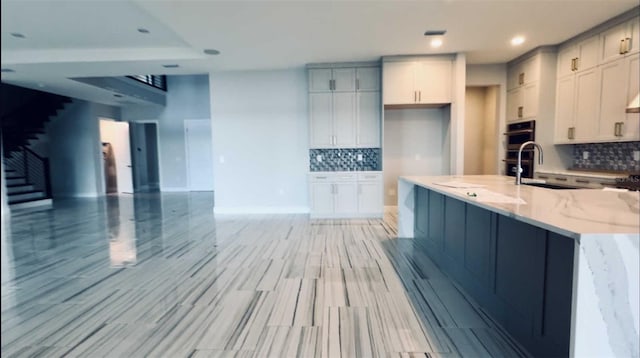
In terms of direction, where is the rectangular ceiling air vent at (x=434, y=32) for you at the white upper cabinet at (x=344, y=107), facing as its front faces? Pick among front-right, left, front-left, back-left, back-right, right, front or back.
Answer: front-left

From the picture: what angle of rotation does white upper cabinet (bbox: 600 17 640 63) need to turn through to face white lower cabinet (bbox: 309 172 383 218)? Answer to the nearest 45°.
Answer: approximately 45° to its right

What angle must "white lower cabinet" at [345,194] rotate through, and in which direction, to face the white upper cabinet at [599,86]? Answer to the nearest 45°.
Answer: approximately 90° to its left

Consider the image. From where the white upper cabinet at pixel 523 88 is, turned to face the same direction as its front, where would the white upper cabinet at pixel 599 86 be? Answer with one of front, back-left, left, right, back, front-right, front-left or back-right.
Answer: left

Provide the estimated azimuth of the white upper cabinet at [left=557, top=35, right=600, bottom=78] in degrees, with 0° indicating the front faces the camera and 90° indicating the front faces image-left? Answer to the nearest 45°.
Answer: approximately 45°

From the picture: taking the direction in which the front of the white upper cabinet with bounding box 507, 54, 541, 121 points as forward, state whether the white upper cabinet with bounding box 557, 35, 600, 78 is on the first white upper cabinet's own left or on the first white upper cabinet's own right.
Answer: on the first white upper cabinet's own left

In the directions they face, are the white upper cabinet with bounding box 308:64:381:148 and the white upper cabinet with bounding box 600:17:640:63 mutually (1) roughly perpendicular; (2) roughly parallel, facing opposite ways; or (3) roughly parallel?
roughly perpendicular

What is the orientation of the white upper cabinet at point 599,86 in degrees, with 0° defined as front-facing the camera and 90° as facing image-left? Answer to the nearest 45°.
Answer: approximately 45°

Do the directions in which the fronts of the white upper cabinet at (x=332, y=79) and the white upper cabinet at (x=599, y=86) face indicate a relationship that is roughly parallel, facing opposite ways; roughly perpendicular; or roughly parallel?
roughly perpendicular

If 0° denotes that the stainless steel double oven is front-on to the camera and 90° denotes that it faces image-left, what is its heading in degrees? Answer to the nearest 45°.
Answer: approximately 45°

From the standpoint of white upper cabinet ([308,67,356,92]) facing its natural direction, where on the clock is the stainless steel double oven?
The stainless steel double oven is roughly at 9 o'clock from the white upper cabinet.

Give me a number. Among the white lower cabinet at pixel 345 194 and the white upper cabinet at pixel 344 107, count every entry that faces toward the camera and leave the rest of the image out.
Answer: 2

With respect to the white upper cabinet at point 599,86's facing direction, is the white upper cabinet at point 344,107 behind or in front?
in front

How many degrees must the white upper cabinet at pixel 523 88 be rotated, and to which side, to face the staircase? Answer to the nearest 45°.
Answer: approximately 45° to its right
